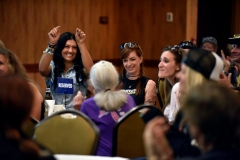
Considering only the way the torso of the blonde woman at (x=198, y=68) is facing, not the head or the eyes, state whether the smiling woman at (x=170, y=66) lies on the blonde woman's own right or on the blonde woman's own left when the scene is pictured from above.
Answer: on the blonde woman's own right

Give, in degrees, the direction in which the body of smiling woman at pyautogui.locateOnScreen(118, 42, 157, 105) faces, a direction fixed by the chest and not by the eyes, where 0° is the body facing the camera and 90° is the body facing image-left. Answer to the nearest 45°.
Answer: approximately 45°

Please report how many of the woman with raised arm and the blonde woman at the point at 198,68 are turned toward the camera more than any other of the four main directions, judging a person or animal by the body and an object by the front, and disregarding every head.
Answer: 1

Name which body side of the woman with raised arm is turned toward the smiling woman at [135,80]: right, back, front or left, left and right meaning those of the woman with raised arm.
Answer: left

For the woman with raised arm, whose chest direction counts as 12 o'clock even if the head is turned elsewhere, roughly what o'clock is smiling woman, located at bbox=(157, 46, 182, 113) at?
The smiling woman is roughly at 10 o'clock from the woman with raised arm.

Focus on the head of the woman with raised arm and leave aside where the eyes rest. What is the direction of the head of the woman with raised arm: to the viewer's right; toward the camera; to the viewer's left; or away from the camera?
toward the camera

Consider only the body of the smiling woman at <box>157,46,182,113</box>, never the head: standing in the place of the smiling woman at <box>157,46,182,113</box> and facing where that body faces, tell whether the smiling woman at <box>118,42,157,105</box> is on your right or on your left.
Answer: on your right

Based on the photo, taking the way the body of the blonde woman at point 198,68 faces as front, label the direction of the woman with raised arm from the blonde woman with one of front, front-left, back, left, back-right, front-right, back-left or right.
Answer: front-right

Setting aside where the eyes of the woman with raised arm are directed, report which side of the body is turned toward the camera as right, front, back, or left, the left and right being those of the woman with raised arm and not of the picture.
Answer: front

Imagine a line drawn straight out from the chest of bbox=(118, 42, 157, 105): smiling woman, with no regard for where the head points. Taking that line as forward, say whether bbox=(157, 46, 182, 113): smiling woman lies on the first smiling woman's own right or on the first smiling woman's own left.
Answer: on the first smiling woman's own left

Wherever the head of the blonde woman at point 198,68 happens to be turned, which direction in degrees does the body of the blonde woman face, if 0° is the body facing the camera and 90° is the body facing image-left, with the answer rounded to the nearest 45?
approximately 90°

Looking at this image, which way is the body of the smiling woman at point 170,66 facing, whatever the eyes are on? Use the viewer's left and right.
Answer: facing the viewer and to the left of the viewer

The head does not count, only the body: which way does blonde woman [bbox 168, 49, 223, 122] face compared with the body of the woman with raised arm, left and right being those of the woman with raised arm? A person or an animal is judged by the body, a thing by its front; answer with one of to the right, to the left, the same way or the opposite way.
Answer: to the right
